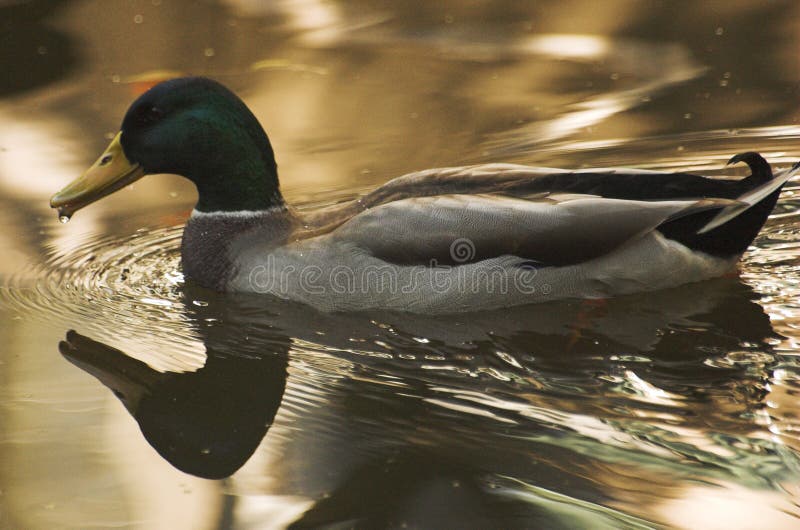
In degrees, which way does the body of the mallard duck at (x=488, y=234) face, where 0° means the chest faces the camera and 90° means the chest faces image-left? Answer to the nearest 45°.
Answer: approximately 90°
